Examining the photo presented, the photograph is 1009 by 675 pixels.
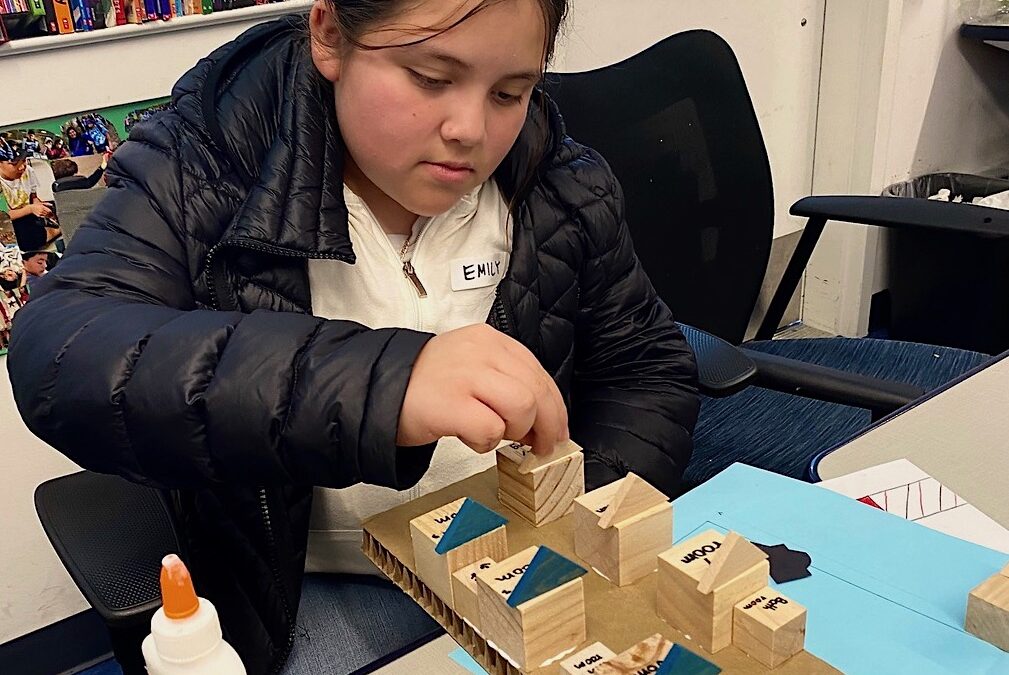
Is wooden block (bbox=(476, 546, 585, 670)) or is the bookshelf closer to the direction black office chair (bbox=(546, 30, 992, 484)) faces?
the wooden block

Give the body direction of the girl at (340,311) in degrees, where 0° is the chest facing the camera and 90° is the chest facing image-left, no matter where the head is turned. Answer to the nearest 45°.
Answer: approximately 315°

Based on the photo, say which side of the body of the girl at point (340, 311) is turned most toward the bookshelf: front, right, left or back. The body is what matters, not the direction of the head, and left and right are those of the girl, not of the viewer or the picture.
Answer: back

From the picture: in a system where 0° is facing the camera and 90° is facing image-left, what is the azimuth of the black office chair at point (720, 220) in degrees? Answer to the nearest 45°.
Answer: approximately 315°

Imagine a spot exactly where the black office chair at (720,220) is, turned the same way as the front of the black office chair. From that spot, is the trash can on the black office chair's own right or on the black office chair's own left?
on the black office chair's own left

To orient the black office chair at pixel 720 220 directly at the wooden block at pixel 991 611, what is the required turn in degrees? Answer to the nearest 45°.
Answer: approximately 45° to its right
